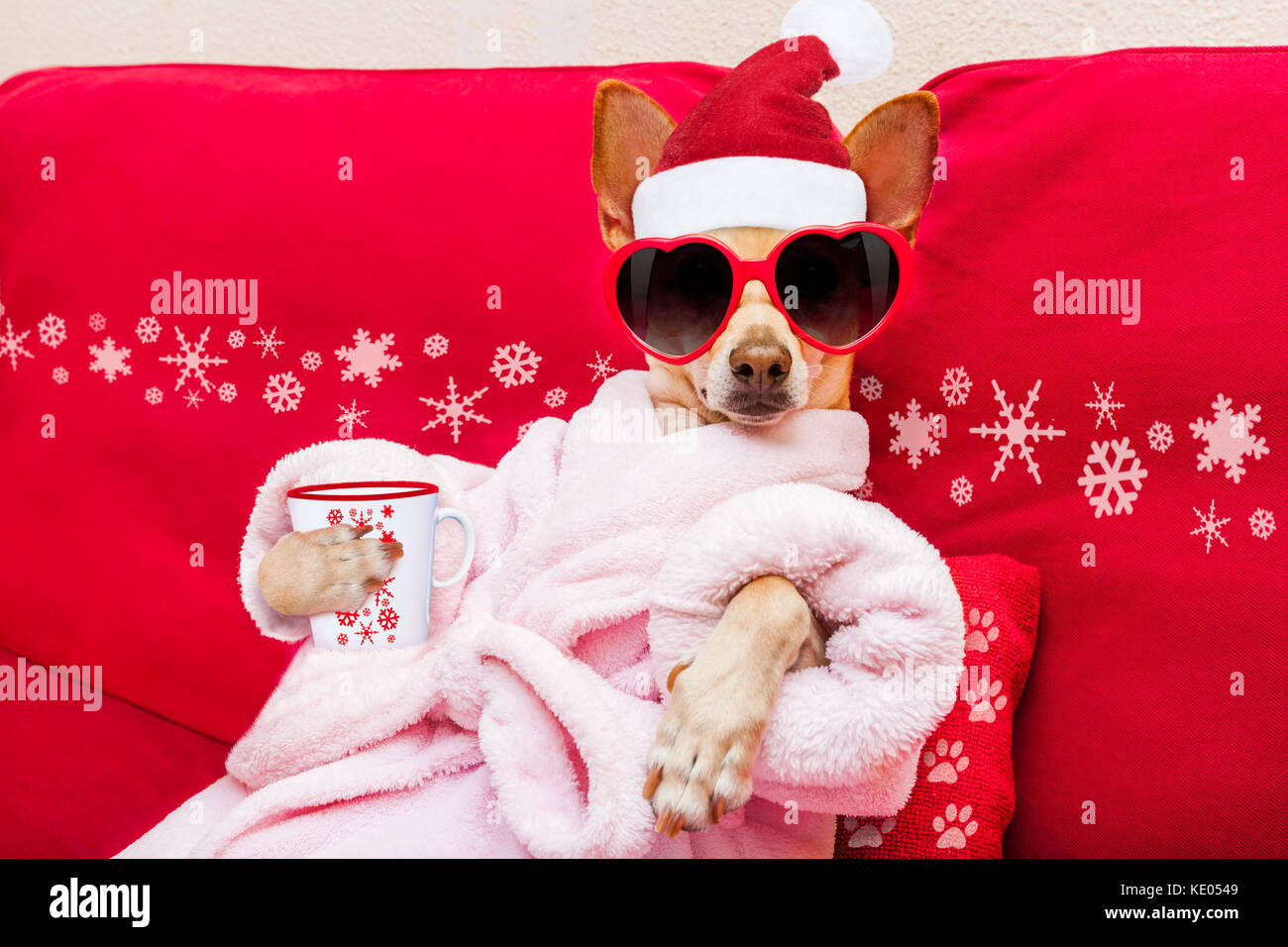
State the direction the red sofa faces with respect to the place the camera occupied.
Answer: facing the viewer

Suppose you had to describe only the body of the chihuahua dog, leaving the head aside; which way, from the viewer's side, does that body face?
toward the camera
